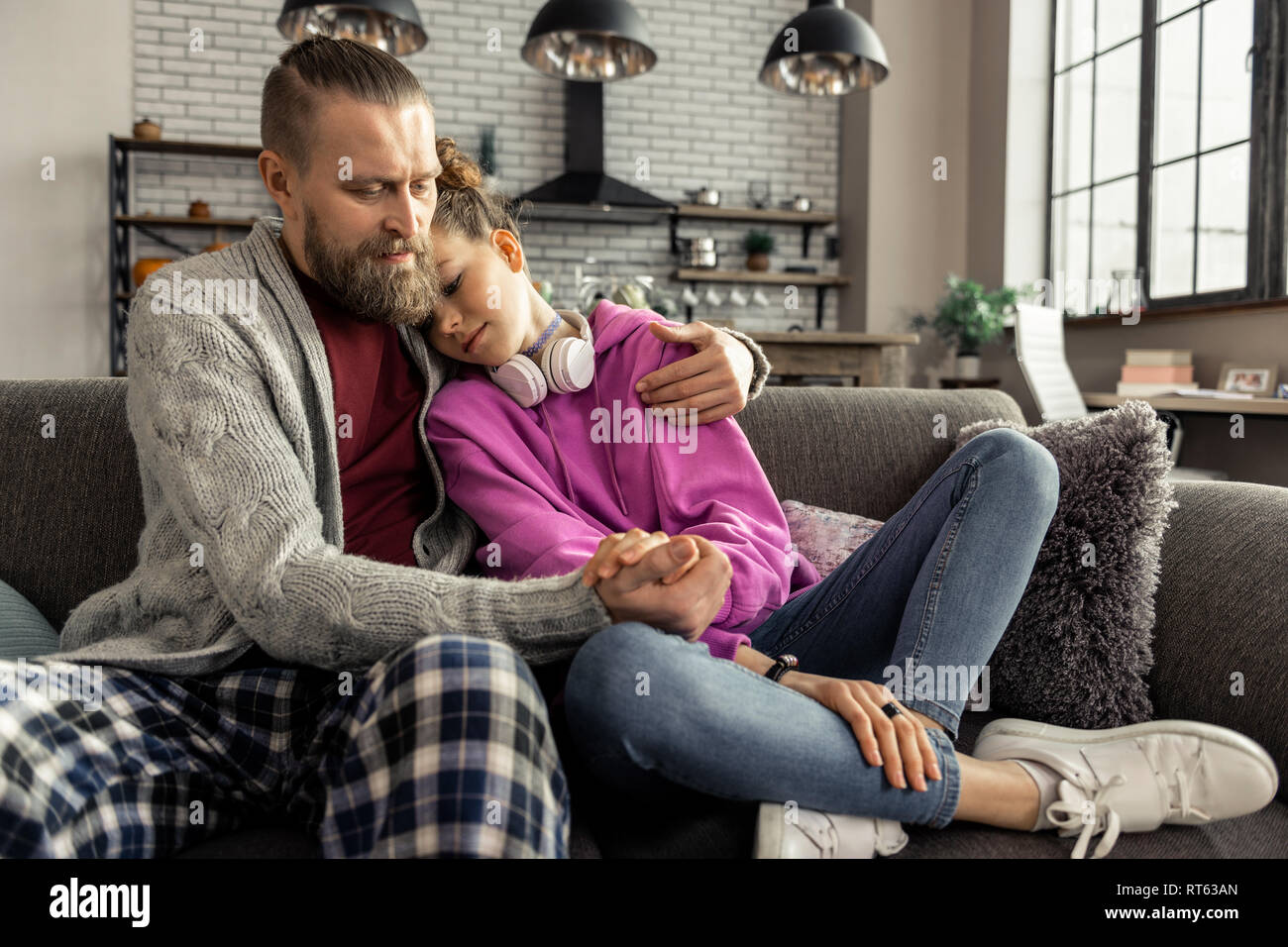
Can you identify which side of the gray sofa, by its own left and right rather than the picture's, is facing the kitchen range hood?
back

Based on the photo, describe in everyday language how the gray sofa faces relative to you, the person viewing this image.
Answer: facing the viewer

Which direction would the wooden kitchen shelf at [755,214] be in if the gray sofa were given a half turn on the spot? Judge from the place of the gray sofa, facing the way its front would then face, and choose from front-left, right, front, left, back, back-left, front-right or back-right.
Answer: front

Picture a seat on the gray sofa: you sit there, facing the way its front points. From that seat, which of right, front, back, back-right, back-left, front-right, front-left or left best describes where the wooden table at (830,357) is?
back

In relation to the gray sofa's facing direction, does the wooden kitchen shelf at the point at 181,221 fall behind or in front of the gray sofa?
behind

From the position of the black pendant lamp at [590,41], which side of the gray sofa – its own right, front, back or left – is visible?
back

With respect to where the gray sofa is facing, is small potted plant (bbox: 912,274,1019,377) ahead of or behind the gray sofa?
behind

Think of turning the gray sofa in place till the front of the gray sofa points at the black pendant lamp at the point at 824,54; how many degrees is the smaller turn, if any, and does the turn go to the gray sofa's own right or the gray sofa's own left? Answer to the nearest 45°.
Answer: approximately 180°

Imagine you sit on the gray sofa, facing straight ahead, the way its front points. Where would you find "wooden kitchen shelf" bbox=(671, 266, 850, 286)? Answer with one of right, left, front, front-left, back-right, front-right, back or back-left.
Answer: back

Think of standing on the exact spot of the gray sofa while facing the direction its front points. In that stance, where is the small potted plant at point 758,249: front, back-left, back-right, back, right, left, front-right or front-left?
back
